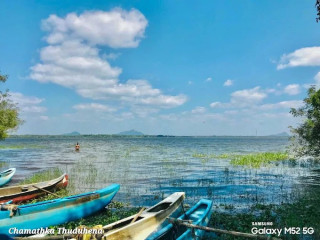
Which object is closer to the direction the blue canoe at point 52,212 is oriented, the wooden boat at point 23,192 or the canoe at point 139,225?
the canoe

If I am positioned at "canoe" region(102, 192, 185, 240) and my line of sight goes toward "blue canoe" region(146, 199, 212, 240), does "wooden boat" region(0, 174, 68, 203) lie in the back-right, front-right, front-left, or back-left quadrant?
back-left

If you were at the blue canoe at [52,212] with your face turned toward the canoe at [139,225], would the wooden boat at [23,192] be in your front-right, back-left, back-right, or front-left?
back-left

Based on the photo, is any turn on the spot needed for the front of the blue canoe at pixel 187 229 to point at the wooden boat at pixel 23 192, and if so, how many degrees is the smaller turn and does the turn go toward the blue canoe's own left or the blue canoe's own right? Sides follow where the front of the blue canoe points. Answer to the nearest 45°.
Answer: approximately 90° to the blue canoe's own left

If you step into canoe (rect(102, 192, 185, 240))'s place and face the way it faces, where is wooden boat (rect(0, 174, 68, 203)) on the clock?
The wooden boat is roughly at 9 o'clock from the canoe.

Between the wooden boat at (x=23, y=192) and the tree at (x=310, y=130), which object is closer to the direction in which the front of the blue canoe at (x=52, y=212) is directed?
the tree

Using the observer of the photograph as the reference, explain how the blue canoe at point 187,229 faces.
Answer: facing away from the viewer and to the right of the viewer

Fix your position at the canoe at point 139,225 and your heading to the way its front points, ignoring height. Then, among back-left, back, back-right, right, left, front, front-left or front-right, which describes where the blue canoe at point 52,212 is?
left

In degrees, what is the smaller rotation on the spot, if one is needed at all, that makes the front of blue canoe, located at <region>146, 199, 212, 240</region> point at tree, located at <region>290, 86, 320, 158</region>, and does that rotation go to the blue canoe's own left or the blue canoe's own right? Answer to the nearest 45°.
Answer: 0° — it already faces it

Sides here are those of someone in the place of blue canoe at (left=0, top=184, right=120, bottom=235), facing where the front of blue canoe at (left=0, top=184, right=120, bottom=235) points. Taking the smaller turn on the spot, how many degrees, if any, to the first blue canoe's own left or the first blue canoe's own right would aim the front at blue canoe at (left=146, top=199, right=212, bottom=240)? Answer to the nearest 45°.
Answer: approximately 45° to the first blue canoe's own right

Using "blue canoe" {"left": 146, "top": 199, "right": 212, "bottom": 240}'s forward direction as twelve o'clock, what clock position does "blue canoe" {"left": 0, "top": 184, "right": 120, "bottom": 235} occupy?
"blue canoe" {"left": 0, "top": 184, "right": 120, "bottom": 235} is roughly at 8 o'clock from "blue canoe" {"left": 146, "top": 199, "right": 212, "bottom": 240}.

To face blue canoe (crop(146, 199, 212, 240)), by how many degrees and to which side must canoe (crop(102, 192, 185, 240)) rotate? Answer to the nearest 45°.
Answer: approximately 45° to its right

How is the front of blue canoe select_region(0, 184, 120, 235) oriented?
to the viewer's right

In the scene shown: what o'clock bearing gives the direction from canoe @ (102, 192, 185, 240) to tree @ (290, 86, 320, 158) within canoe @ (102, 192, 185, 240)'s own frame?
The tree is roughly at 12 o'clock from the canoe.

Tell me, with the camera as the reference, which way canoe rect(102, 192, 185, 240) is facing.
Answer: facing away from the viewer and to the right of the viewer
